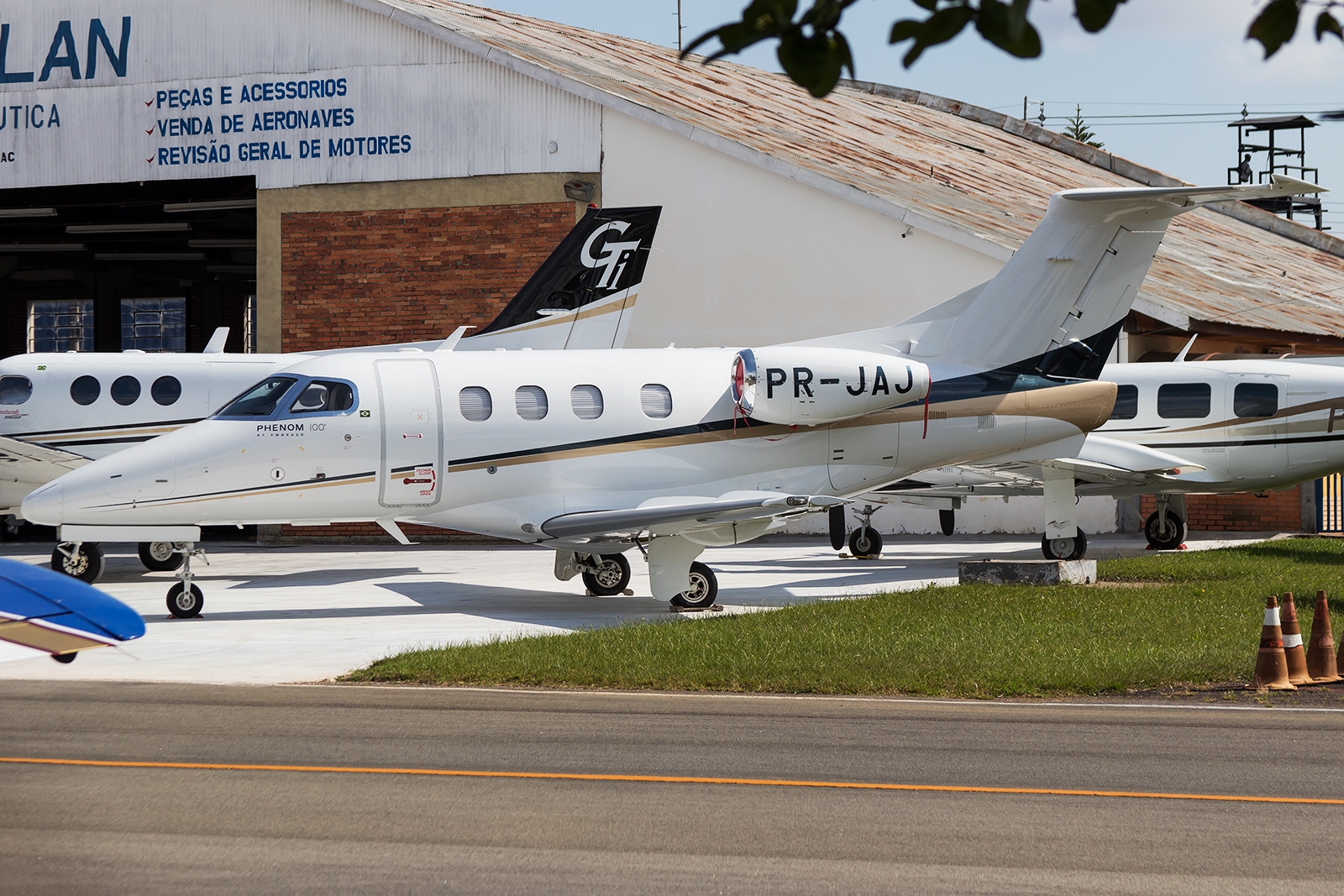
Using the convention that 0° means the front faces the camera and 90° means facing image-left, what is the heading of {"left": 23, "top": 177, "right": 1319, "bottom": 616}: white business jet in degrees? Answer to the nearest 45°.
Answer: approximately 90°

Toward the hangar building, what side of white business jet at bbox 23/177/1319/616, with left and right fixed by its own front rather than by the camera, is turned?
right

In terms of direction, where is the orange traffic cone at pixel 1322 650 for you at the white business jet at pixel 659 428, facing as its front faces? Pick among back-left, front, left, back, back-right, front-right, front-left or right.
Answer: back-left

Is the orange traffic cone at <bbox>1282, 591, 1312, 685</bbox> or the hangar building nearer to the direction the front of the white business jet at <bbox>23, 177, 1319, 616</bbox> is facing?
the hangar building

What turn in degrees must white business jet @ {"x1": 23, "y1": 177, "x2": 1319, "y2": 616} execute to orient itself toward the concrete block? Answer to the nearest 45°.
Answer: approximately 180°

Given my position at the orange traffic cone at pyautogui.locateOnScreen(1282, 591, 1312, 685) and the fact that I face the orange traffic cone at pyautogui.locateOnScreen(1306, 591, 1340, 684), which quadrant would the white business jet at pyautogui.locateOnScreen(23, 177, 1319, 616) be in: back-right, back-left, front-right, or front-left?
back-left

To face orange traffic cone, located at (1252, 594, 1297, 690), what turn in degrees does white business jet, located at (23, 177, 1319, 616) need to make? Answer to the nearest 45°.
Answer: approximately 135° to its left

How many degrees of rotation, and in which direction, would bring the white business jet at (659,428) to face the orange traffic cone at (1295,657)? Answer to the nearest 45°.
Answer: approximately 135° to its left

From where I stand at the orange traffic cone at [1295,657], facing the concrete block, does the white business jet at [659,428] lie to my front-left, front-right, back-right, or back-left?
front-left
